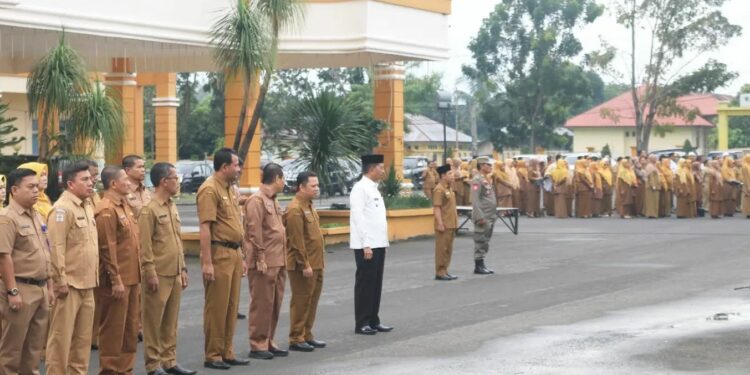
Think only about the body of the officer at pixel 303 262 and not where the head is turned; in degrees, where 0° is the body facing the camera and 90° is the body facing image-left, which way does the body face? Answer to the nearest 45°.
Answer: approximately 315°

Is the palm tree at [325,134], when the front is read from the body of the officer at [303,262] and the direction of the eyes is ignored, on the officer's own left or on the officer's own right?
on the officer's own left
